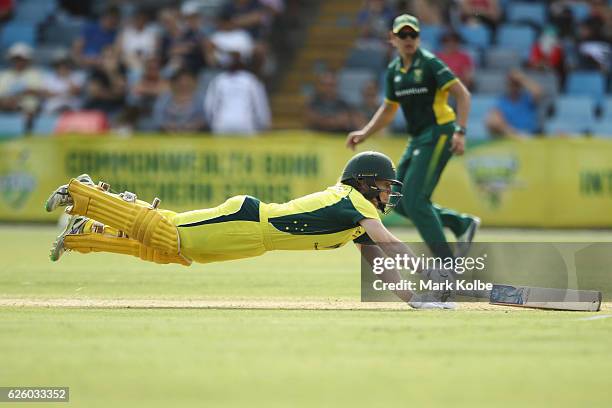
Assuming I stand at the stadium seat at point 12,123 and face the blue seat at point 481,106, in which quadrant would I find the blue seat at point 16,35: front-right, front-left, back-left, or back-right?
back-left

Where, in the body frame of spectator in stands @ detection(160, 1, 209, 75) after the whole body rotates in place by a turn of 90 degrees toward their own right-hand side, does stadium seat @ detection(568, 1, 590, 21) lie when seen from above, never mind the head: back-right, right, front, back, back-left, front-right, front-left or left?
back

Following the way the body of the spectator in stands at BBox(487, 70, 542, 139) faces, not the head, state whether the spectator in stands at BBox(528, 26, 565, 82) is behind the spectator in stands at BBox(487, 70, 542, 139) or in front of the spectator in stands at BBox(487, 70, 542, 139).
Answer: behind

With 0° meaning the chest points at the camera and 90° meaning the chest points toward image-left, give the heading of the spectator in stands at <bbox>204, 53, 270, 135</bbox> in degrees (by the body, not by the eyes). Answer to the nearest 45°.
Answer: approximately 180°

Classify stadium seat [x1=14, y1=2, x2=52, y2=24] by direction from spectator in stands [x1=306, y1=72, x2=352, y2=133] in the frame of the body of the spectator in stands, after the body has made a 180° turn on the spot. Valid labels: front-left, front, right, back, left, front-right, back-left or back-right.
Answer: front-left

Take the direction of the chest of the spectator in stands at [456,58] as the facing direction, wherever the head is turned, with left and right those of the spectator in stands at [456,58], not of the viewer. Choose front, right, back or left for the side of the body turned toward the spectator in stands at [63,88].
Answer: right

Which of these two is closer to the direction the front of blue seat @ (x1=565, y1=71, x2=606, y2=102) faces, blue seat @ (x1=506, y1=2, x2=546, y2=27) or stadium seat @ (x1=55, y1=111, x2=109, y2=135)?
the stadium seat
